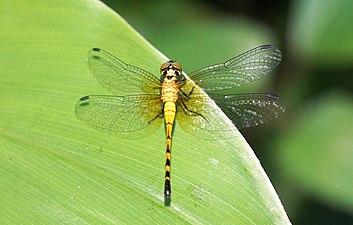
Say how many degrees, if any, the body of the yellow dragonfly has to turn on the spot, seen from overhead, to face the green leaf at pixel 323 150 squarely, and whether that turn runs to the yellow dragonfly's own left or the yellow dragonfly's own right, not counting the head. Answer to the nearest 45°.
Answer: approximately 45° to the yellow dragonfly's own right

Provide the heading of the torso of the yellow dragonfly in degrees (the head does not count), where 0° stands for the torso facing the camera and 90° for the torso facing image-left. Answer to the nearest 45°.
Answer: approximately 180°
